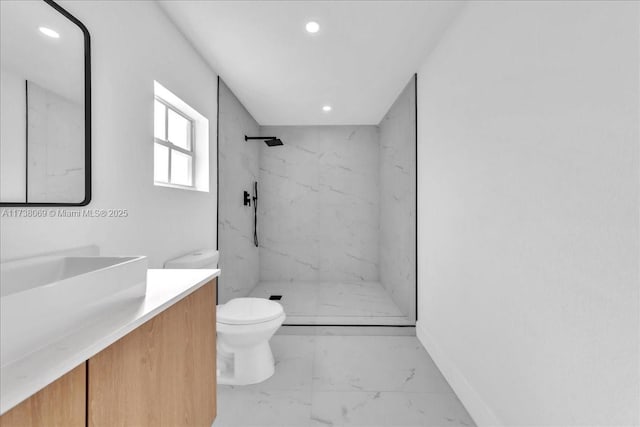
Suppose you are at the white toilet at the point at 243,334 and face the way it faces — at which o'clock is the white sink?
The white sink is roughly at 4 o'clock from the white toilet.

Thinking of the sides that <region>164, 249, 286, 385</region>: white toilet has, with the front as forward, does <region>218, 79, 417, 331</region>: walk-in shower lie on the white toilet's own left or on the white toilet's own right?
on the white toilet's own left

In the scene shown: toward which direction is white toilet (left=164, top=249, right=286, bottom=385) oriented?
to the viewer's right

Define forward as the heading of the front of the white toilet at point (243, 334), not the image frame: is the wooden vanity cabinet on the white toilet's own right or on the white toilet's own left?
on the white toilet's own right

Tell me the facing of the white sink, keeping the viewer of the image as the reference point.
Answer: facing the viewer and to the right of the viewer

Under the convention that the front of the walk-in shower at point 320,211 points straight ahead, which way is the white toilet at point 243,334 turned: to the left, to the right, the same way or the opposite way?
to the left

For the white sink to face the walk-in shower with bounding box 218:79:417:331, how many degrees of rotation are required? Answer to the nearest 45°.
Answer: approximately 90° to its left

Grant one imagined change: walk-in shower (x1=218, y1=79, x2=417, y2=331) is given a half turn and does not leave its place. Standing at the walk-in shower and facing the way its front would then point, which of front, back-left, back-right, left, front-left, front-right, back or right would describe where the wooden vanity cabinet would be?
back

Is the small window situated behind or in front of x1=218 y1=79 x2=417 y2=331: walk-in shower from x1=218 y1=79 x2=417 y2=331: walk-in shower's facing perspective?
in front

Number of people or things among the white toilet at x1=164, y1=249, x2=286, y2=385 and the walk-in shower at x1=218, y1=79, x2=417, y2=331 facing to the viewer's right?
1

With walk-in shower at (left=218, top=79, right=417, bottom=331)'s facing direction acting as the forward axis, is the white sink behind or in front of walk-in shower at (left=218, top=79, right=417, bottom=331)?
in front

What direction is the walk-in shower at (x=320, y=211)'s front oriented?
toward the camera
